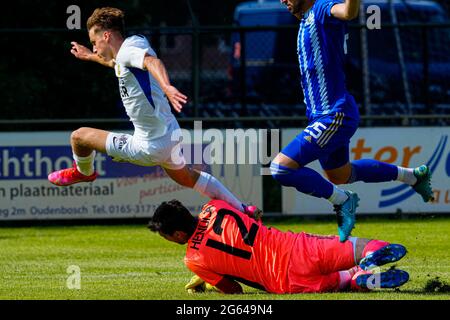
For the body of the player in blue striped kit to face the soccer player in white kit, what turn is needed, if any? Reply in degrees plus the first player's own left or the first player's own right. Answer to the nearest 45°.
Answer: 0° — they already face them

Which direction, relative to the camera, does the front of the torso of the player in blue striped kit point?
to the viewer's left
